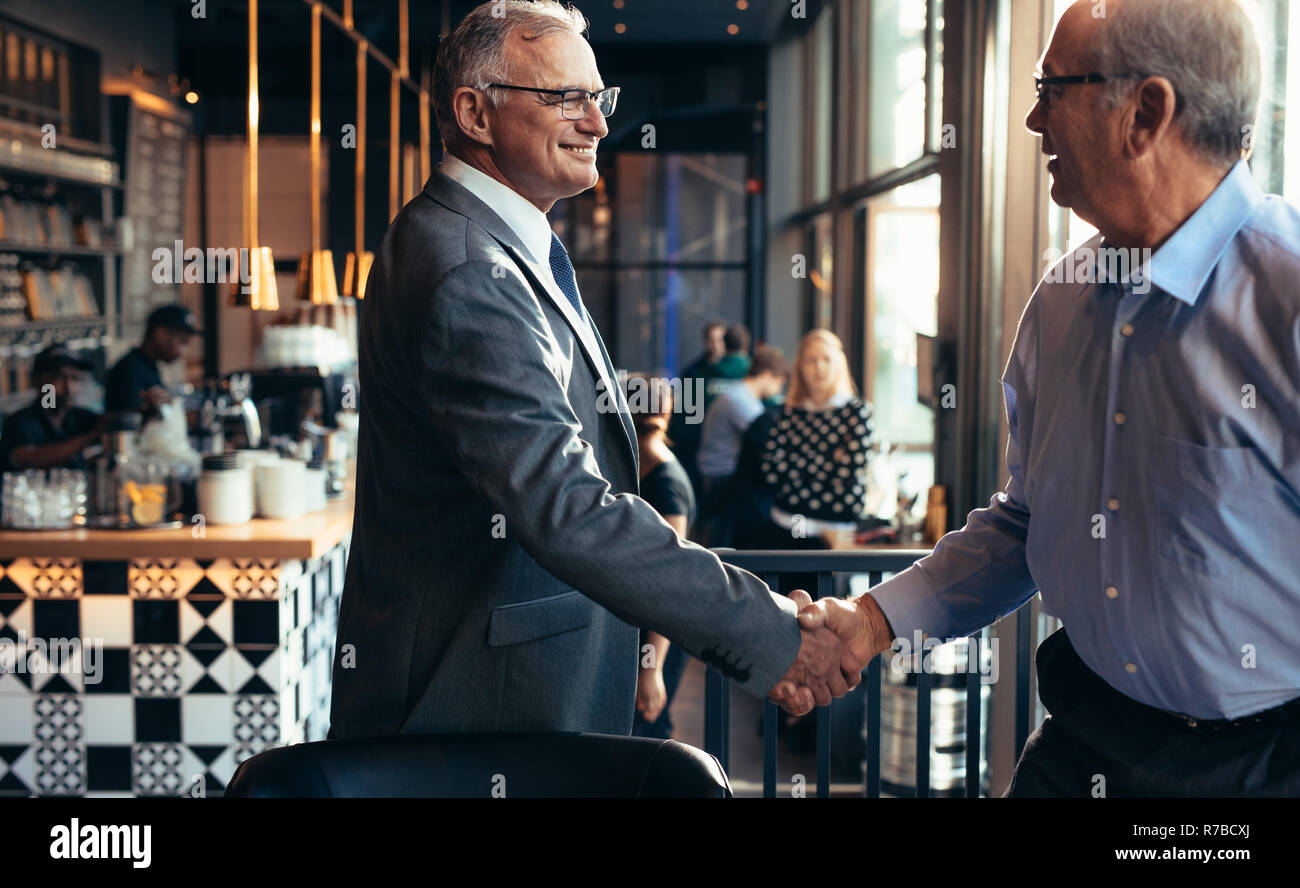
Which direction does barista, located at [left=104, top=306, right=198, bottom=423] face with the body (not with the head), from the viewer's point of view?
to the viewer's right

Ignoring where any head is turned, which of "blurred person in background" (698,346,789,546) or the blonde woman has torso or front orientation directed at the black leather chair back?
the blonde woman

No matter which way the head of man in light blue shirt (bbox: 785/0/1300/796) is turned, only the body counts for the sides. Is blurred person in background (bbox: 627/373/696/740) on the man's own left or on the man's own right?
on the man's own right

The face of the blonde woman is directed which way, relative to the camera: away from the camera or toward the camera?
toward the camera

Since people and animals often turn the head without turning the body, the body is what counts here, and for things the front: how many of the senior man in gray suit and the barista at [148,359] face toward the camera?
0

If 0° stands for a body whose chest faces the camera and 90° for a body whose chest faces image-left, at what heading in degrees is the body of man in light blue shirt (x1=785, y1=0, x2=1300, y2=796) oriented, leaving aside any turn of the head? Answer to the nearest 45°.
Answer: approximately 45°

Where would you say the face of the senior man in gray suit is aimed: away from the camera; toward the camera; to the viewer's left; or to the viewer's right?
to the viewer's right

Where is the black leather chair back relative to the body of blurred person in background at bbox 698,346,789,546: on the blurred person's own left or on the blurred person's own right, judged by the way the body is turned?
on the blurred person's own right

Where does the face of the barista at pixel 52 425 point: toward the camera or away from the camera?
toward the camera

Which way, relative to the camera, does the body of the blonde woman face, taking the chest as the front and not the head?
toward the camera

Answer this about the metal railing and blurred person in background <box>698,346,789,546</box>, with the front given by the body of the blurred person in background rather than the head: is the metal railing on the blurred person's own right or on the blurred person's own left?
on the blurred person's own right
